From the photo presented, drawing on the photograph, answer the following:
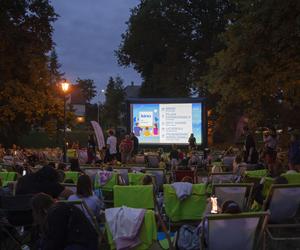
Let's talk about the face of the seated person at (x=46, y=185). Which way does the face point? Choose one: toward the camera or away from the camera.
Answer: away from the camera

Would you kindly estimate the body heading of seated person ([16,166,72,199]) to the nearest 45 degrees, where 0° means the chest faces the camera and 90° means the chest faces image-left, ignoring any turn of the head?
approximately 225°

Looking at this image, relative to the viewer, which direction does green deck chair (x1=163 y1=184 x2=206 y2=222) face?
away from the camera

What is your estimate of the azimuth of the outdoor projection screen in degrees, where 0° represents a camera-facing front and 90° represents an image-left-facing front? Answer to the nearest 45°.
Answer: approximately 0°

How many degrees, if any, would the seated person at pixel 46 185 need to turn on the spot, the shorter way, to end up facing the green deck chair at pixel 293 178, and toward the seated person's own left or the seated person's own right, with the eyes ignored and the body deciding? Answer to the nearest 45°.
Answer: approximately 45° to the seated person's own right

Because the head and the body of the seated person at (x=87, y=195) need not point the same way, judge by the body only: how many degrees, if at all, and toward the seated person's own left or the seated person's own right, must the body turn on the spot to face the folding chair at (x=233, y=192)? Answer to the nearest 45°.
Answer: approximately 90° to the seated person's own right

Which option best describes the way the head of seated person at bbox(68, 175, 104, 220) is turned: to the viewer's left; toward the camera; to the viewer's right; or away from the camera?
away from the camera

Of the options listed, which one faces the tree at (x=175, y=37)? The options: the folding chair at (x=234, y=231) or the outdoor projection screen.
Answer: the folding chair

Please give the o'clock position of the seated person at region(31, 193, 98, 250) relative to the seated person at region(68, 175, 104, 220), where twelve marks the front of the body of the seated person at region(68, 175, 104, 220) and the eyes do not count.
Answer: the seated person at region(31, 193, 98, 250) is roughly at 6 o'clock from the seated person at region(68, 175, 104, 220).

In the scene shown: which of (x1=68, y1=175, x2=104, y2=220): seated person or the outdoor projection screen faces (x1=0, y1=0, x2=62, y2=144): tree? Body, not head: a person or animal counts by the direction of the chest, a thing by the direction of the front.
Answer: the seated person

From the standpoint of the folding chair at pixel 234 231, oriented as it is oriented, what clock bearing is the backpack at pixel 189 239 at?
The backpack is roughly at 10 o'clock from the folding chair.

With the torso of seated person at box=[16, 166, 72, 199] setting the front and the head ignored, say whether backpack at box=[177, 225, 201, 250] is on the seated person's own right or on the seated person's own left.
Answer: on the seated person's own right

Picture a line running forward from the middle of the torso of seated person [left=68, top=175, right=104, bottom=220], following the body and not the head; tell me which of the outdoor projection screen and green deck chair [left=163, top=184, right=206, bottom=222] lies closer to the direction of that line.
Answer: the outdoor projection screen

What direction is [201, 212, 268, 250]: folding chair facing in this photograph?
away from the camera

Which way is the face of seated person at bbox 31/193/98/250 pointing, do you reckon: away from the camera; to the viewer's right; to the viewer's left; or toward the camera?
away from the camera
